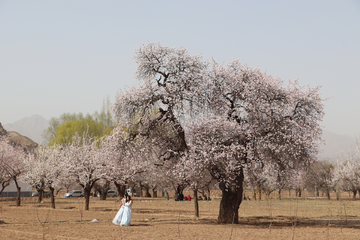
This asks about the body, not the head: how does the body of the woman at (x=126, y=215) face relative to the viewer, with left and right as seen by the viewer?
facing the viewer and to the right of the viewer
